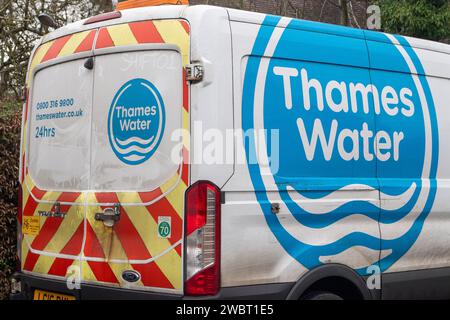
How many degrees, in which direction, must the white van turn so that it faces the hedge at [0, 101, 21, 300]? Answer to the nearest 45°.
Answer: approximately 90° to its left

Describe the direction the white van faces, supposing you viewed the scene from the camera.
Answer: facing away from the viewer and to the right of the viewer
